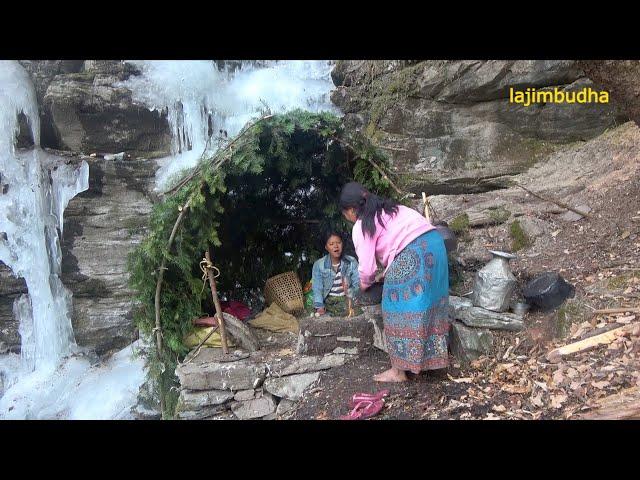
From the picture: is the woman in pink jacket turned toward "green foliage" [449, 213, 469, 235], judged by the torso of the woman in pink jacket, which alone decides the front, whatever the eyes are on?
no

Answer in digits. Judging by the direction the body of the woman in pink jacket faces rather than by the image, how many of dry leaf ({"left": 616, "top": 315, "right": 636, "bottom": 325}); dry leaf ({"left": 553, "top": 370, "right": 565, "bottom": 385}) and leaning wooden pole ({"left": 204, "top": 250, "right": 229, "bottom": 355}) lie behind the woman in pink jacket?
2

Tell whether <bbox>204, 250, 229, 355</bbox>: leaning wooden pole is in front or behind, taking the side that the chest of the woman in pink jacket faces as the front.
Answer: in front

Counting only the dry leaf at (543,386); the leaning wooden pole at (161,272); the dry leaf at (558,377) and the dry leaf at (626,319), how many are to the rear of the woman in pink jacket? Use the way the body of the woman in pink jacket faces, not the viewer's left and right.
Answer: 3

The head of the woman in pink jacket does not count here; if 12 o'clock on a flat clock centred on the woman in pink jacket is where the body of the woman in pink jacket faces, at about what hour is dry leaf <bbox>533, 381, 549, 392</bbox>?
The dry leaf is roughly at 6 o'clock from the woman in pink jacket.

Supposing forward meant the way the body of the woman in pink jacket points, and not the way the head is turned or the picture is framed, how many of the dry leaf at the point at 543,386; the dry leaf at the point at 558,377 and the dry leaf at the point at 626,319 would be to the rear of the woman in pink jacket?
3

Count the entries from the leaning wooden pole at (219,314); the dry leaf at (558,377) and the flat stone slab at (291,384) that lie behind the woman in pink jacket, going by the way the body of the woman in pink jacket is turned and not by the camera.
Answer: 1

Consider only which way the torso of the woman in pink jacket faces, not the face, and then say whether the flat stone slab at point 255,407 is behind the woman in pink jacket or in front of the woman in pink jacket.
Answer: in front

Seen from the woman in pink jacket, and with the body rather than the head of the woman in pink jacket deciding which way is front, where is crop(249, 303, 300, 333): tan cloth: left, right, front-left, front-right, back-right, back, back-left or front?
front-right

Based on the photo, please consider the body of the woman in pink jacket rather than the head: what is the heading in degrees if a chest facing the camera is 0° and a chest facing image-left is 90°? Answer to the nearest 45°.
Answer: approximately 90°

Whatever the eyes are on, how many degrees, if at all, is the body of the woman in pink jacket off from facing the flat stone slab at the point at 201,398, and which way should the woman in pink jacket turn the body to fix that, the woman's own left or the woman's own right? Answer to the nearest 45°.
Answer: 0° — they already face it

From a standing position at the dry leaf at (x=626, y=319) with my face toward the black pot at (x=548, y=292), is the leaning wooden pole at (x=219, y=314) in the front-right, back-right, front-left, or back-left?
front-left

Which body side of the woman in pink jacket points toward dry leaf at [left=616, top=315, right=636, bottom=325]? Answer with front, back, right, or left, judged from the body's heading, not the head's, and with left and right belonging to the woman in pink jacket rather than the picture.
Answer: back

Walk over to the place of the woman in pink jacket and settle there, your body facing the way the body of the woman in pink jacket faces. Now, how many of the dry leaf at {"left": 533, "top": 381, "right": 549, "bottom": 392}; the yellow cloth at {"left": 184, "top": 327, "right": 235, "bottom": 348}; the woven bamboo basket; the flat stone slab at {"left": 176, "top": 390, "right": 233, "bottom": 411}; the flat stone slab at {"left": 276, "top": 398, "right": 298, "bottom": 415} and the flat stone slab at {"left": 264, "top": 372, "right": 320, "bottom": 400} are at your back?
1

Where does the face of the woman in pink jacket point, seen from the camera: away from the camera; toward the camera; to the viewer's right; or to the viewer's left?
to the viewer's left

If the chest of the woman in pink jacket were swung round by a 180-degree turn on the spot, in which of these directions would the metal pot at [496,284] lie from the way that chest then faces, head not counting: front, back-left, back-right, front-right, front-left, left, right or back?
front-left

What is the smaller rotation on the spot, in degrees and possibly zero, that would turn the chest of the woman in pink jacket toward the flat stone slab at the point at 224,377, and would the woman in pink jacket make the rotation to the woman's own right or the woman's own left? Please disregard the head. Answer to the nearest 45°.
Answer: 0° — they already face it

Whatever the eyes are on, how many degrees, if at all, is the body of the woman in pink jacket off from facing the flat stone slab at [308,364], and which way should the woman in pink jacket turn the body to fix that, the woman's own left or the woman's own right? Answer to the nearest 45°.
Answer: approximately 45° to the woman's own left
